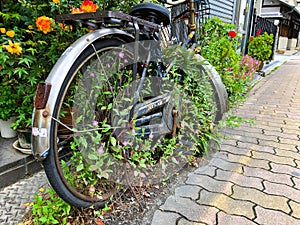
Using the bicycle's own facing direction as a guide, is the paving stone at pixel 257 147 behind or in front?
in front

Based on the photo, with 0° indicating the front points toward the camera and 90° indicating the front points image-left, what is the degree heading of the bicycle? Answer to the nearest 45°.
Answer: approximately 225°

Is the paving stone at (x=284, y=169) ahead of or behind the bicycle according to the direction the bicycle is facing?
ahead

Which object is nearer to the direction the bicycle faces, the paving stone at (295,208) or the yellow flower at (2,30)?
the paving stone

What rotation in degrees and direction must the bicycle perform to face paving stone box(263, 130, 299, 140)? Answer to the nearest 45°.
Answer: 0° — it already faces it

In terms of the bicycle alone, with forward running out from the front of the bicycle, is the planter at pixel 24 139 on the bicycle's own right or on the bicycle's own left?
on the bicycle's own left

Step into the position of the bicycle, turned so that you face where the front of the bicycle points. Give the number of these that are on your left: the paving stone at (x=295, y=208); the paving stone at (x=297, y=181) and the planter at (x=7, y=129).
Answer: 1

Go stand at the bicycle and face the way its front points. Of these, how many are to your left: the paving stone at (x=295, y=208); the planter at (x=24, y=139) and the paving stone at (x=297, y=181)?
1

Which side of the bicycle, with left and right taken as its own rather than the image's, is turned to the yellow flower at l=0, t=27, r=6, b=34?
left

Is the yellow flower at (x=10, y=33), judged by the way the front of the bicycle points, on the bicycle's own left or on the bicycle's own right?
on the bicycle's own left

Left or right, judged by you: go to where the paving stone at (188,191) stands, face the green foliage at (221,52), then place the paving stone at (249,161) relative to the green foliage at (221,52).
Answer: right

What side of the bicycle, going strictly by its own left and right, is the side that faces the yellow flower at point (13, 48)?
left
